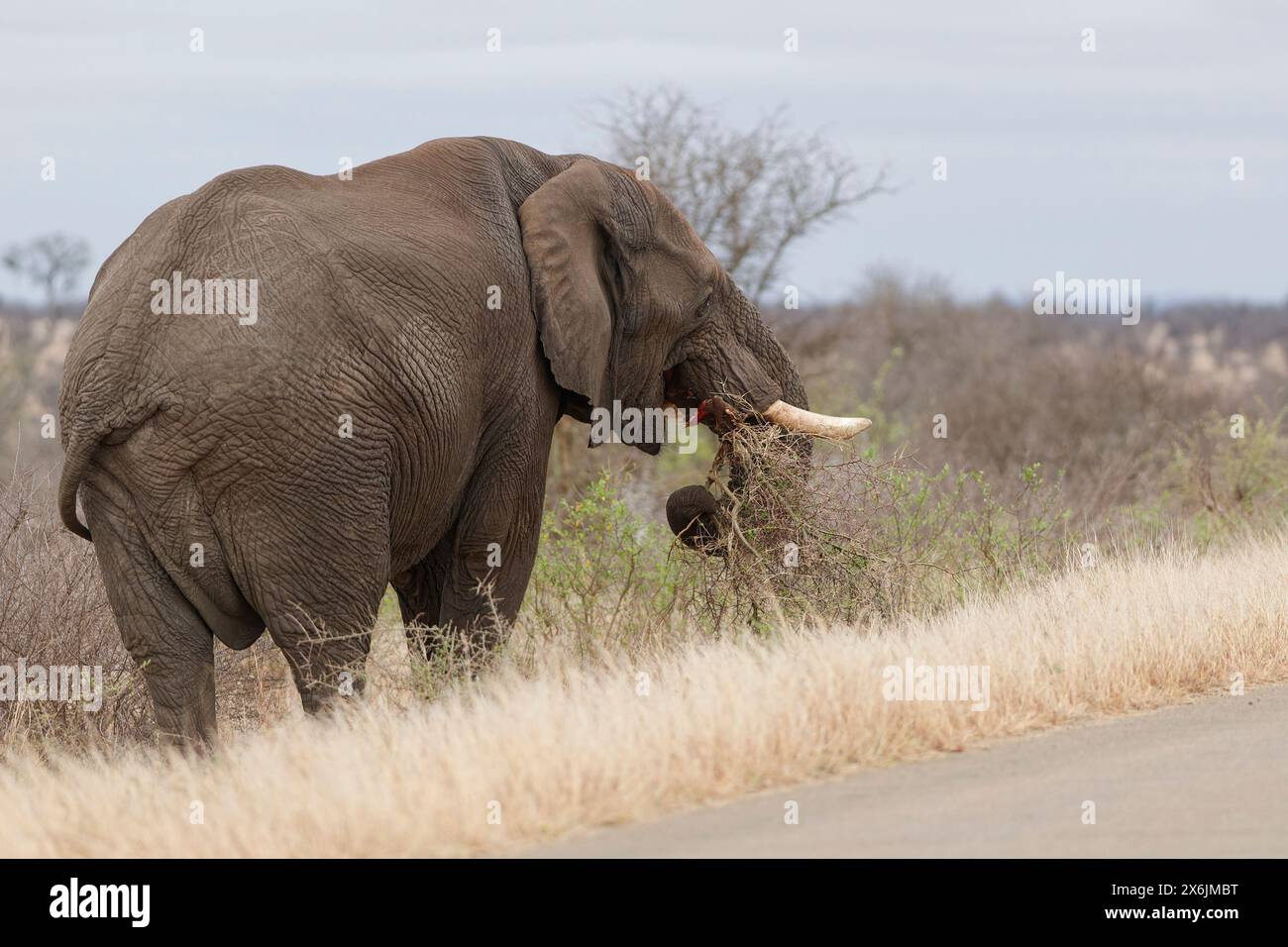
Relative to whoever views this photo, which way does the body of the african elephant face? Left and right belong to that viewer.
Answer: facing away from the viewer and to the right of the viewer
